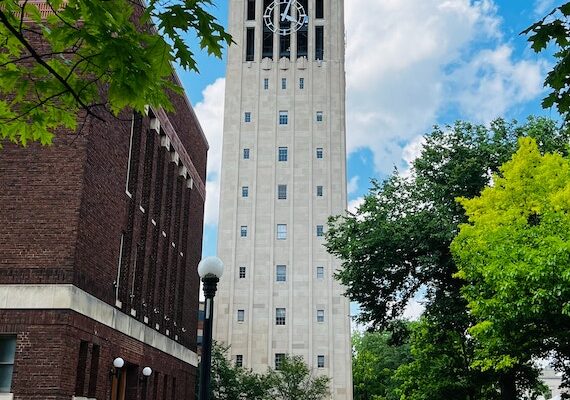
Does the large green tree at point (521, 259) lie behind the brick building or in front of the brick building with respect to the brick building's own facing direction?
in front

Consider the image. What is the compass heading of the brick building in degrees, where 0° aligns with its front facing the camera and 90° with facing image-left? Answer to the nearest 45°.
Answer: approximately 315°

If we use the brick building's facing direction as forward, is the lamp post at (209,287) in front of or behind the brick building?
in front
